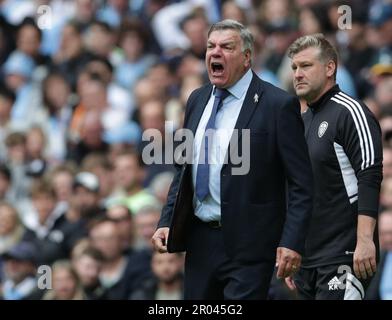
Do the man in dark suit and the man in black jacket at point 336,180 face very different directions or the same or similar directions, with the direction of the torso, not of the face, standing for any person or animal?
same or similar directions

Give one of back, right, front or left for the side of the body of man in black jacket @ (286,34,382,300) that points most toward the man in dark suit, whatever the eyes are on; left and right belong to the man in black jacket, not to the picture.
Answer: front

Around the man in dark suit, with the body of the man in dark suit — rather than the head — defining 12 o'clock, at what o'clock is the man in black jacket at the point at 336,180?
The man in black jacket is roughly at 7 o'clock from the man in dark suit.

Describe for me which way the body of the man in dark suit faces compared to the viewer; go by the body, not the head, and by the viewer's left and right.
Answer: facing the viewer and to the left of the viewer

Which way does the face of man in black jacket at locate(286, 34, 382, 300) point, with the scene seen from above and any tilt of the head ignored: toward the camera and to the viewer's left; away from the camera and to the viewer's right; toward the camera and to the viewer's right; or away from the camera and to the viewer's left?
toward the camera and to the viewer's left

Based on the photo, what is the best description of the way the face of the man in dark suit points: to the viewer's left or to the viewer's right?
to the viewer's left
